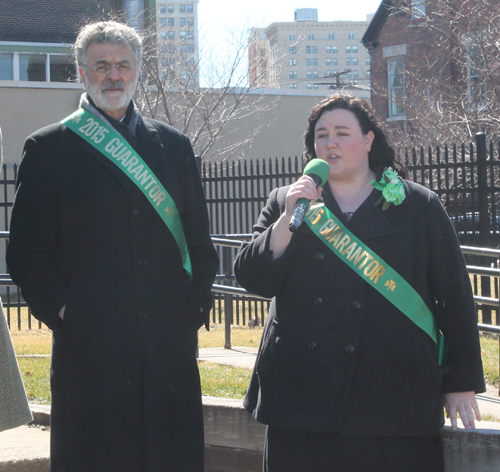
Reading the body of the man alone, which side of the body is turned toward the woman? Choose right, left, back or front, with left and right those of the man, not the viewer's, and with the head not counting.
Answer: left

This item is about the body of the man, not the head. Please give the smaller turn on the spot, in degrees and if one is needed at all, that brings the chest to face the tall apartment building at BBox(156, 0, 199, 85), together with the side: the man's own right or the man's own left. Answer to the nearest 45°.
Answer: approximately 180°

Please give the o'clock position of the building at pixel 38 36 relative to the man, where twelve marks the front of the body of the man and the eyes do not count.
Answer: The building is roughly at 6 o'clock from the man.

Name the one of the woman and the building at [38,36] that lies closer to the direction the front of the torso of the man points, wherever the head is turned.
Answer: the woman

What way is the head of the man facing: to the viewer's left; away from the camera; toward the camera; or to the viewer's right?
toward the camera

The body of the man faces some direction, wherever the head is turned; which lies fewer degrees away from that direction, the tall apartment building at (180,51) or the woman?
the woman

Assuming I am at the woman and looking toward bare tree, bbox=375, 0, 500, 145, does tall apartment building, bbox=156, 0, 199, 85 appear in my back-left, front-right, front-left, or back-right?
front-left

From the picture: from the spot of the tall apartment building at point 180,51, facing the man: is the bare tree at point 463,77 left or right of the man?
left

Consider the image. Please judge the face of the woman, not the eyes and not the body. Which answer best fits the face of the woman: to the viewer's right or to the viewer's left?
to the viewer's left

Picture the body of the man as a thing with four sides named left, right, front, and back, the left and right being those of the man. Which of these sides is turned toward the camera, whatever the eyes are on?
front
